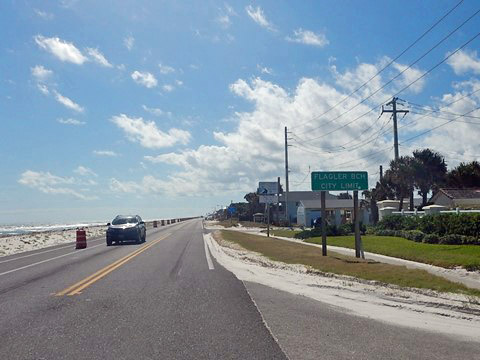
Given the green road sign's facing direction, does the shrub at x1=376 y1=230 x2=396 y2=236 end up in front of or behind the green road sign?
behind

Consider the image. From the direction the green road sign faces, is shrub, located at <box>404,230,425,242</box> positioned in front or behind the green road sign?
behind

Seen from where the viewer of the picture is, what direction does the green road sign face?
facing the viewer

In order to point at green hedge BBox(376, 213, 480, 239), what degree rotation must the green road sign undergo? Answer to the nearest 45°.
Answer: approximately 135° to its left

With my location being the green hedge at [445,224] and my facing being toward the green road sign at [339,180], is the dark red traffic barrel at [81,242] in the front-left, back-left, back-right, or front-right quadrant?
front-right

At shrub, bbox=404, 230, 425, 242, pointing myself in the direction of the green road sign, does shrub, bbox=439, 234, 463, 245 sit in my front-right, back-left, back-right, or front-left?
front-left

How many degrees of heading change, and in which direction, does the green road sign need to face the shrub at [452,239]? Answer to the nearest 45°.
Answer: approximately 90° to its left

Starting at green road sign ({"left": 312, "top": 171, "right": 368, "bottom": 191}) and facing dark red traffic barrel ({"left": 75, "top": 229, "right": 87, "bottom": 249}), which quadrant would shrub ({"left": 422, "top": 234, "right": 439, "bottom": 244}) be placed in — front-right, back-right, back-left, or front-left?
back-right
